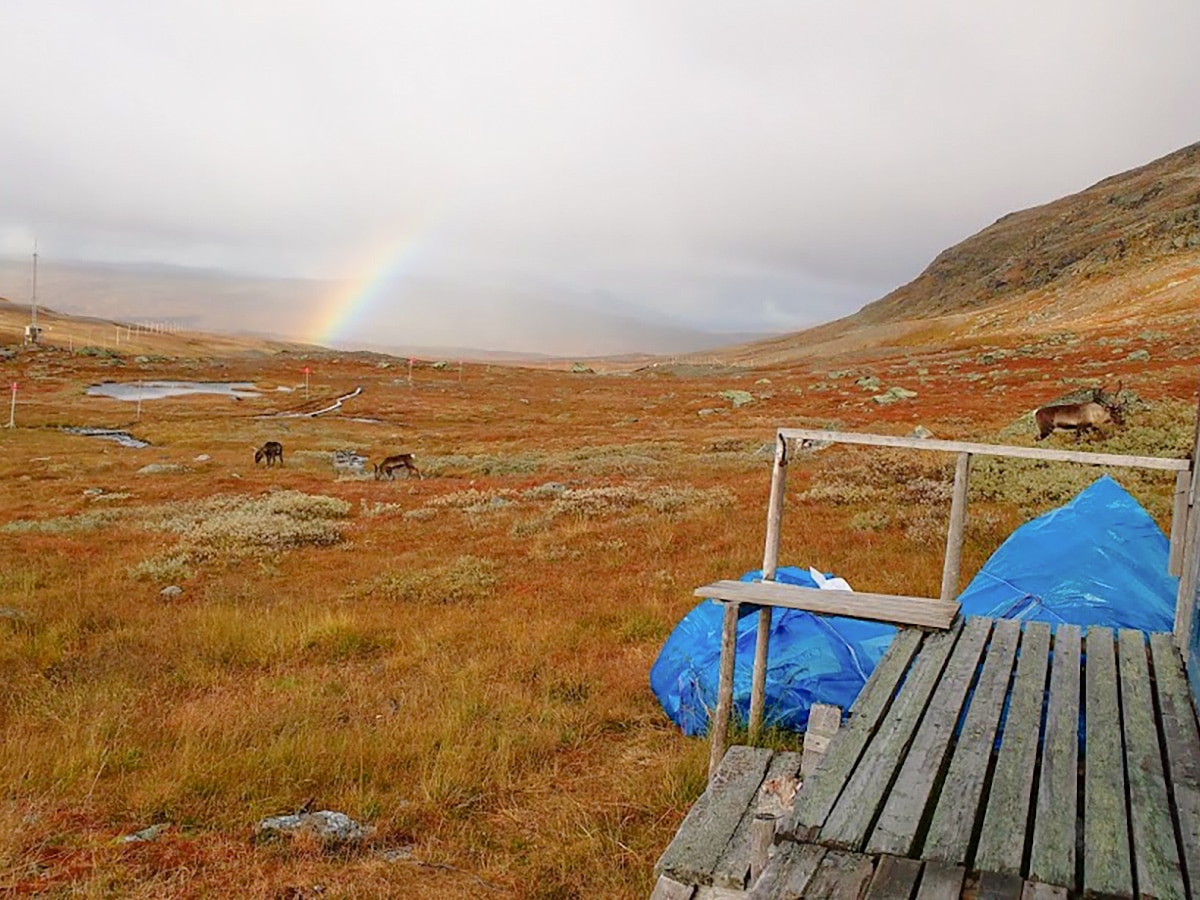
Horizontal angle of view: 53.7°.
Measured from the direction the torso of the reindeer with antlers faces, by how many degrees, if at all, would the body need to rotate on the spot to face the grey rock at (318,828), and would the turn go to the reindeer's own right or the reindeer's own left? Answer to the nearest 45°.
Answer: approximately 90° to the reindeer's own right

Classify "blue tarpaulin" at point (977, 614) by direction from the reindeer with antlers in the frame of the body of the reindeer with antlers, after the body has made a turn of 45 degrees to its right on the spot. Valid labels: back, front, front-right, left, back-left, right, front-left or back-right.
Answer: front-right

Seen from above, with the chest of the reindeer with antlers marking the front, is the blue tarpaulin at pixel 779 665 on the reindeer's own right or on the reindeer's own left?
on the reindeer's own right

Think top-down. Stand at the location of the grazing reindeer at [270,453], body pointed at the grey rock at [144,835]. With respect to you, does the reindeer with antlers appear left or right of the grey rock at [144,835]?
left

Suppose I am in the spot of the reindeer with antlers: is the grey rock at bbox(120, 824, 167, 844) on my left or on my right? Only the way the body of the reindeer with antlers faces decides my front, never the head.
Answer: on my right

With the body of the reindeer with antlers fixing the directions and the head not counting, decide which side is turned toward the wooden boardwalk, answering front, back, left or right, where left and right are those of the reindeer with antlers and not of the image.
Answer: right

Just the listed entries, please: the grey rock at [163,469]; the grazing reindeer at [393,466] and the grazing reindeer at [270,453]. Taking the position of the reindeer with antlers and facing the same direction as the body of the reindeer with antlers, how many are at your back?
3

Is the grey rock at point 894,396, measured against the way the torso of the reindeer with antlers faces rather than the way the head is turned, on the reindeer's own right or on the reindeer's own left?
on the reindeer's own left

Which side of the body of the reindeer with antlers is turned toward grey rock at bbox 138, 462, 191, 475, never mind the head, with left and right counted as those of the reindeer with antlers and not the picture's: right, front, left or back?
back

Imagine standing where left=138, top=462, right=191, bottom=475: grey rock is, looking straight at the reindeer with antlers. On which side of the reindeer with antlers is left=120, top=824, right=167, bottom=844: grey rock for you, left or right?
right

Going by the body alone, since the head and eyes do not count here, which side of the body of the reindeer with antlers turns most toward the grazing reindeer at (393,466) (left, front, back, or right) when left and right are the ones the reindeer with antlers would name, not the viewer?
back

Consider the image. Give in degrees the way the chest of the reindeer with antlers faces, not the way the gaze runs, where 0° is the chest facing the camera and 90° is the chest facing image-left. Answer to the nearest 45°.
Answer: approximately 270°

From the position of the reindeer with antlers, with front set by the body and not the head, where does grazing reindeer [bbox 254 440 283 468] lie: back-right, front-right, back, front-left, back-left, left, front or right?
back
